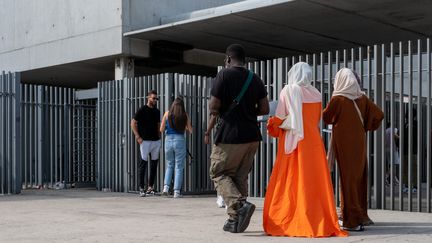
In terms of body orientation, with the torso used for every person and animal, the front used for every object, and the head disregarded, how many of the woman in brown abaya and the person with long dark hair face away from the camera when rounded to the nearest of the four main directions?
2

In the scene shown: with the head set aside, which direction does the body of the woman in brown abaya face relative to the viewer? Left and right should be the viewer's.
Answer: facing away from the viewer

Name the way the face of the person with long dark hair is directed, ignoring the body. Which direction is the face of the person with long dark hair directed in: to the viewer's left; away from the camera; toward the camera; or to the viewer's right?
away from the camera

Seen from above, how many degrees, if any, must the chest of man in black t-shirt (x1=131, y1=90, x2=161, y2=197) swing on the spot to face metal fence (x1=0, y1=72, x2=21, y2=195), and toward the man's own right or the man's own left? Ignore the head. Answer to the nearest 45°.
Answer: approximately 135° to the man's own right

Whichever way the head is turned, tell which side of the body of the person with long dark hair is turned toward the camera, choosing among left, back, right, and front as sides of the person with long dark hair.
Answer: back

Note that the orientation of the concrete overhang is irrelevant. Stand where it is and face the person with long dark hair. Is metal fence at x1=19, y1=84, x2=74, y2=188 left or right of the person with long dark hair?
right

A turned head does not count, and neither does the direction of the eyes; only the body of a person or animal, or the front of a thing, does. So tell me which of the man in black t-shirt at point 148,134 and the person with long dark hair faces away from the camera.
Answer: the person with long dark hair

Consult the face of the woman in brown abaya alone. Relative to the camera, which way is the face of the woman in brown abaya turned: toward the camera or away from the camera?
away from the camera

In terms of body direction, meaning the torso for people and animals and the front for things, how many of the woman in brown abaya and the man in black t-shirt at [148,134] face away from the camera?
1

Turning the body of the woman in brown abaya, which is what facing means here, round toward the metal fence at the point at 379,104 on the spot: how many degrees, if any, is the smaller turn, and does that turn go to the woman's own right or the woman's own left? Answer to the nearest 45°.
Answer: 0° — they already face it

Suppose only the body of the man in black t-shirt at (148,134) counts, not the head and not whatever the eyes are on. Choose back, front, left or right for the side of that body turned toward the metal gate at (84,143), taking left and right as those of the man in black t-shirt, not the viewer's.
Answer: back

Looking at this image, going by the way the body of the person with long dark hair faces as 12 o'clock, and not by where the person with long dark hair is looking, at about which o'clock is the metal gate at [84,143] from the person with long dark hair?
The metal gate is roughly at 11 o'clock from the person with long dark hair.

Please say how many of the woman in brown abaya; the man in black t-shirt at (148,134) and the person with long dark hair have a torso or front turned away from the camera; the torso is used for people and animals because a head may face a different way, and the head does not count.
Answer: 2

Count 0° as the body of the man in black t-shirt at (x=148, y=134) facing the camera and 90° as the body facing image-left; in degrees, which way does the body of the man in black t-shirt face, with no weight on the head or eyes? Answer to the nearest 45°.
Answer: approximately 315°
